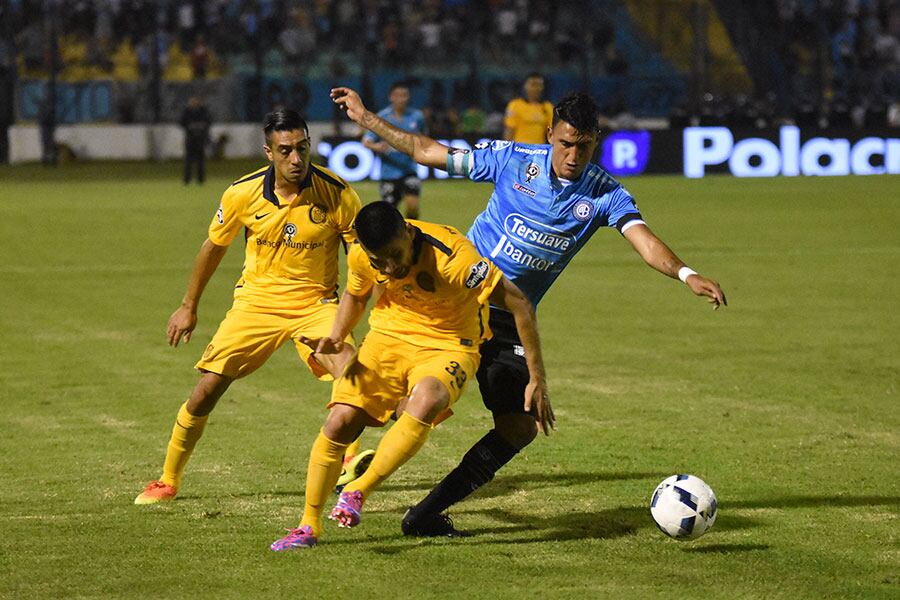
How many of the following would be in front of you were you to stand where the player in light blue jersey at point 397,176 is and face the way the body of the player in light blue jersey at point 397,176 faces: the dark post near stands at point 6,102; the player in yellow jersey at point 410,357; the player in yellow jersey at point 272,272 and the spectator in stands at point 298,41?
2

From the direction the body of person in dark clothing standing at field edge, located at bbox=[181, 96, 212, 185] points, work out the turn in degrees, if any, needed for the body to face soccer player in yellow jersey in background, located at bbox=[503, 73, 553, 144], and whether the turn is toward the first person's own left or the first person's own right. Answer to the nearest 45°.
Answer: approximately 45° to the first person's own left

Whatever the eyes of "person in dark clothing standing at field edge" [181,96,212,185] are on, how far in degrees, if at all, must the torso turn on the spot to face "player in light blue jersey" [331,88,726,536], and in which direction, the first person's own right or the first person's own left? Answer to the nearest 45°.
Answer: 0° — they already face them

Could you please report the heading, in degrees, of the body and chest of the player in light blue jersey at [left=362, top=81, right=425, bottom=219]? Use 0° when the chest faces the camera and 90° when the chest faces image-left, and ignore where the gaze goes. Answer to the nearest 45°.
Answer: approximately 0°

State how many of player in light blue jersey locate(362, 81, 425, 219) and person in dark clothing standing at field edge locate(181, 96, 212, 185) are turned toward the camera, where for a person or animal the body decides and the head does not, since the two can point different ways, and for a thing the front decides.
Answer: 2

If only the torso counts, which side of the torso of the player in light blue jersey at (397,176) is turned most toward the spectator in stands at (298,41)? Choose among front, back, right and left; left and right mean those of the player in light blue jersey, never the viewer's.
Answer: back

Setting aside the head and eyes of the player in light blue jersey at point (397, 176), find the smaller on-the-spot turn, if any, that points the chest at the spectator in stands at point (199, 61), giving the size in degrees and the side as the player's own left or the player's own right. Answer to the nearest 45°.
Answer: approximately 180°

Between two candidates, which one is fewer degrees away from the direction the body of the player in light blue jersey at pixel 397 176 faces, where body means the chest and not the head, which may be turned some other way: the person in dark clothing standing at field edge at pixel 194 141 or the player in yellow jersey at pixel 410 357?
the player in yellow jersey

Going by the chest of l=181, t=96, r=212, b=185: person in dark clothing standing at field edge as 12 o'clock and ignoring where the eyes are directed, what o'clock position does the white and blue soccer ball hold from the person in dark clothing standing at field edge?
The white and blue soccer ball is roughly at 12 o'clock from the person in dark clothing standing at field edge.
